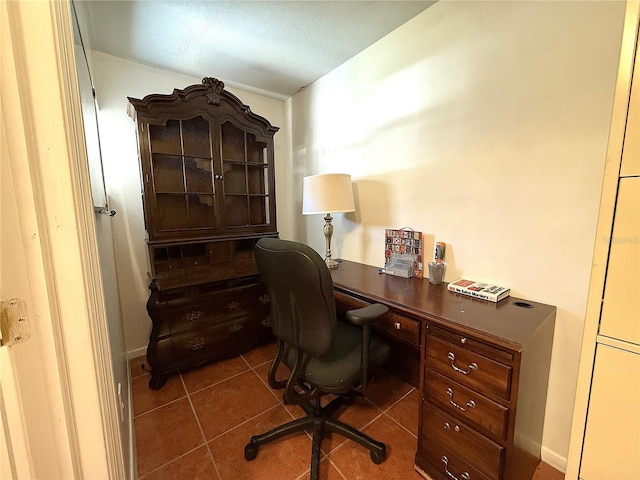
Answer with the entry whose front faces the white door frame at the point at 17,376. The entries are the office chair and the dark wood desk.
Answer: the dark wood desk

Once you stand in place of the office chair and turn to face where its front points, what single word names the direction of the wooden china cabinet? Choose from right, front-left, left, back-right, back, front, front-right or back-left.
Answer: left

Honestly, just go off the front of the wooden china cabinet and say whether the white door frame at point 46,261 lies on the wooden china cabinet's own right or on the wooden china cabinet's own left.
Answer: on the wooden china cabinet's own right

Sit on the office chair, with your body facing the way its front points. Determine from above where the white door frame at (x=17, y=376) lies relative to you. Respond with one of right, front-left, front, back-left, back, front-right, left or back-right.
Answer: back

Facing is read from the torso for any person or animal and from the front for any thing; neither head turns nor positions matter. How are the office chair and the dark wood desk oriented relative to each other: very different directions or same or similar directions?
very different directions

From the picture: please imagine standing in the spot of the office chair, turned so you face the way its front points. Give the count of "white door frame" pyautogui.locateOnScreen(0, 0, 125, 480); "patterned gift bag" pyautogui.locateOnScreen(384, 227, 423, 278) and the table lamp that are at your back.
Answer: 1

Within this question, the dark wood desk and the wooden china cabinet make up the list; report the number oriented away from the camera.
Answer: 0

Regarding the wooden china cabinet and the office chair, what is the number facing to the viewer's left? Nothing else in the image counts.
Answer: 0

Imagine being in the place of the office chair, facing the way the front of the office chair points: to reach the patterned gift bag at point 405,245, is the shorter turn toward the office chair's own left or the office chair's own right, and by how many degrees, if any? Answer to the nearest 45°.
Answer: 0° — it already faces it

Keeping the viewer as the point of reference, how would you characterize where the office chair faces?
facing away from the viewer and to the right of the viewer

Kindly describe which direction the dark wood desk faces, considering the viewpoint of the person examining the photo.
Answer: facing the viewer and to the left of the viewer

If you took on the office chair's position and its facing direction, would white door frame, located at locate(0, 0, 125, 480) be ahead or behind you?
behind

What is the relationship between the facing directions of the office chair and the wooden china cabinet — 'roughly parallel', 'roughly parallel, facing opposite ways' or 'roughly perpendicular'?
roughly perpendicular

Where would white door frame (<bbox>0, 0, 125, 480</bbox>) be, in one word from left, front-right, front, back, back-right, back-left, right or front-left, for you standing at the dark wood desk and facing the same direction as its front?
front
